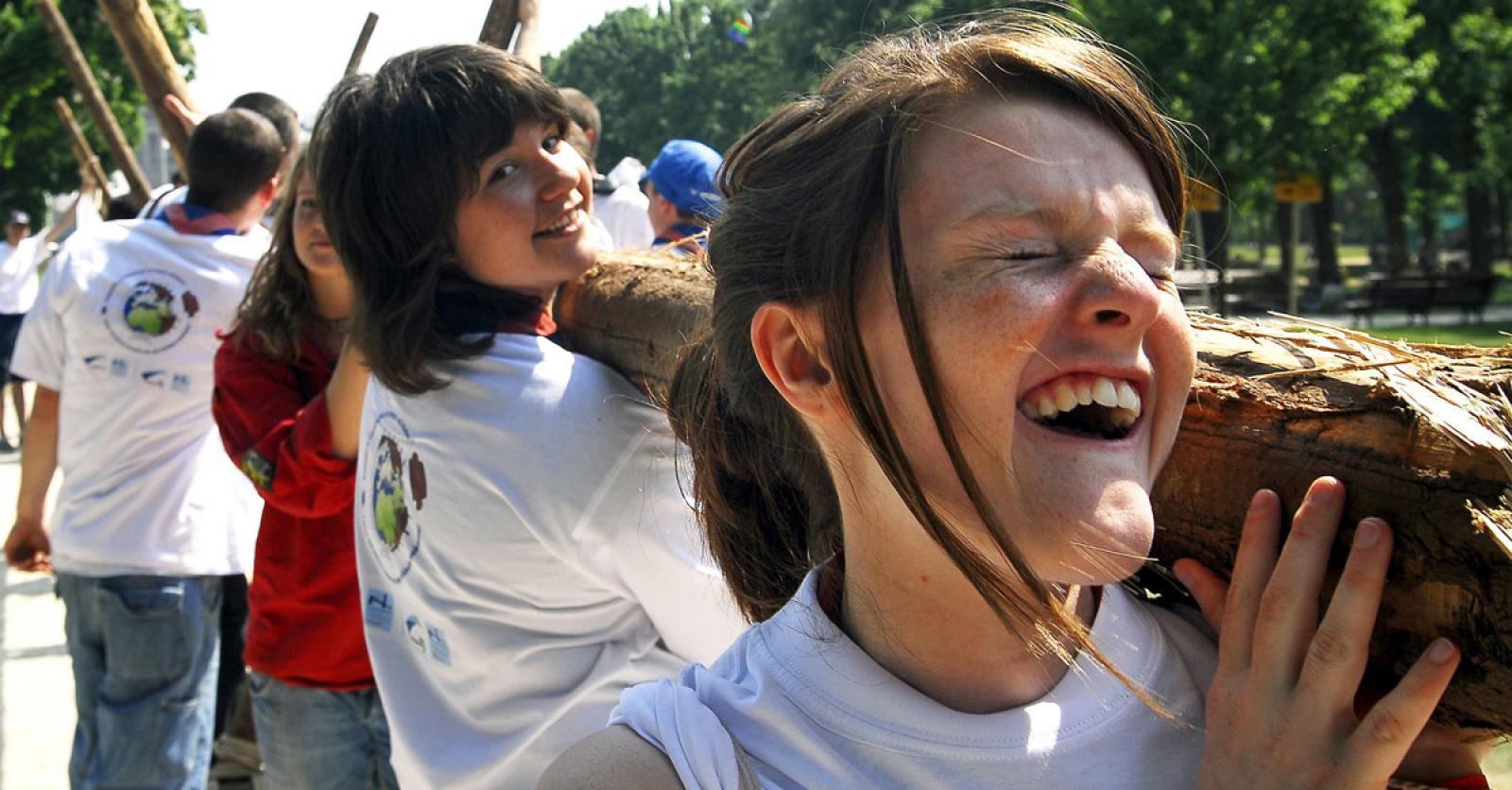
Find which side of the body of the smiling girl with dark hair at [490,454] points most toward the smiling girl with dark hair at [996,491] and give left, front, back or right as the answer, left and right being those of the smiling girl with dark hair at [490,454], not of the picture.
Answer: right

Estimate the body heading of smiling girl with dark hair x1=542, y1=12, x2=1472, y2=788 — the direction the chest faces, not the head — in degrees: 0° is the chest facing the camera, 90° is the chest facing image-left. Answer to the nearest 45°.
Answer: approximately 315°

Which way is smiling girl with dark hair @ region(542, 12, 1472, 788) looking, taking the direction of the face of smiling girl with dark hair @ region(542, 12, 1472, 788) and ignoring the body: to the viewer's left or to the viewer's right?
to the viewer's right

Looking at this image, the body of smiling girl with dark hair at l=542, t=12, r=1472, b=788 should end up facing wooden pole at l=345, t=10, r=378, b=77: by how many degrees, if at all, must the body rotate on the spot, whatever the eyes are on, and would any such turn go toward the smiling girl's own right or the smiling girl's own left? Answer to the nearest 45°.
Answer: approximately 180°

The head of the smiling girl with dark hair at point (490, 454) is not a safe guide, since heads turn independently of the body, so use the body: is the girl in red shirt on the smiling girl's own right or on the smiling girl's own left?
on the smiling girl's own left

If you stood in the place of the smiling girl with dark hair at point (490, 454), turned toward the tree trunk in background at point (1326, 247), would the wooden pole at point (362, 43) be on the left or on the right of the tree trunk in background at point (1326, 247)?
left
